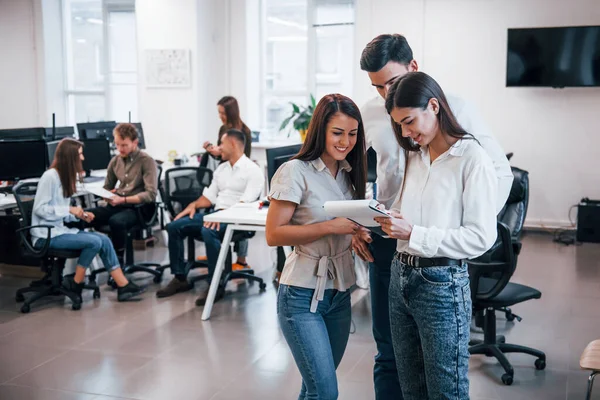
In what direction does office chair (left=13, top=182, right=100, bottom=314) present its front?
to the viewer's right

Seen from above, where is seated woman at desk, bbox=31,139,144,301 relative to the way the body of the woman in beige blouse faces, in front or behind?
behind

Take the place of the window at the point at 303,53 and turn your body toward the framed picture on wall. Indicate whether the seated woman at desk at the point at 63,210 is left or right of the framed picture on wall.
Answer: left

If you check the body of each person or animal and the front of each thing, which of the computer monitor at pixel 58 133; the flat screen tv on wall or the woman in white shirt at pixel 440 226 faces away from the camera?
the computer monitor

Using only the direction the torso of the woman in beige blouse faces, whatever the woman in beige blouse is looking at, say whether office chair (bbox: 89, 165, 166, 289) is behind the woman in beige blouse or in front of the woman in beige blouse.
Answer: behind

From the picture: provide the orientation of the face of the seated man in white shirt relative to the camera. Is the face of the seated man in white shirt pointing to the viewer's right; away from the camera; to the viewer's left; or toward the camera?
to the viewer's left

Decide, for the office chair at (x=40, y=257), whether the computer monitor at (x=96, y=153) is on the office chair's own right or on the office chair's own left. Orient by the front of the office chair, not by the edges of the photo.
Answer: on the office chair's own left

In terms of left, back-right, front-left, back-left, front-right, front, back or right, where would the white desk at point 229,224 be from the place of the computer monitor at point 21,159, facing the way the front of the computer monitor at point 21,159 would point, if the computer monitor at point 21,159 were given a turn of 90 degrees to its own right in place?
back-left

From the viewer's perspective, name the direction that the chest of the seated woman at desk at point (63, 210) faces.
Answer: to the viewer's right

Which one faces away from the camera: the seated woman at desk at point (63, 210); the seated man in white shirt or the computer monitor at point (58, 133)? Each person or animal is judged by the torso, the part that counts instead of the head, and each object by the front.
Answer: the computer monitor

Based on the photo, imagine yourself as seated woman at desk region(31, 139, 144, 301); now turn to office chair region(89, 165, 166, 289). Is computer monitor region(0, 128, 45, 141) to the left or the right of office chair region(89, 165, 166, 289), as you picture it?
left

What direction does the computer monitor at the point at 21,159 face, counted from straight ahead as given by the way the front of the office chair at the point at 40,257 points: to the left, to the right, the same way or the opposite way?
to the right

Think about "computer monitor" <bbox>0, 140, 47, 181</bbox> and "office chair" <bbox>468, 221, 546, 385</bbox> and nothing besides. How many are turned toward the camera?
1
